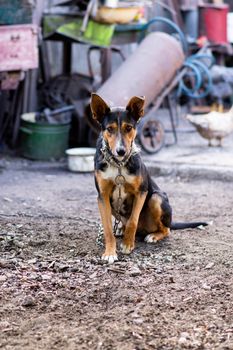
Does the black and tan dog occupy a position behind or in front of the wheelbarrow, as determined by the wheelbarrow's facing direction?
in front

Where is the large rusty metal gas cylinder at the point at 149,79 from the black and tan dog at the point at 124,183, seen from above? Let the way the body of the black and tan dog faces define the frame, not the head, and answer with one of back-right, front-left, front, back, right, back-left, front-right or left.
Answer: back-right

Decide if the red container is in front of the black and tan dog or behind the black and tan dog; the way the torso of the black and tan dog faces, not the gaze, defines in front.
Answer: behind

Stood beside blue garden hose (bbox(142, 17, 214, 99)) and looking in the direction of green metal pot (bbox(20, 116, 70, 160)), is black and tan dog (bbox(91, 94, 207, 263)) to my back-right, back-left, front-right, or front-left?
front-left

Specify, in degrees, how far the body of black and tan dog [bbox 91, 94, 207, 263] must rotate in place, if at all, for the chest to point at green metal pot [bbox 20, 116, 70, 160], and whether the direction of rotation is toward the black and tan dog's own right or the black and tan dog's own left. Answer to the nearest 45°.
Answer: approximately 135° to the black and tan dog's own right

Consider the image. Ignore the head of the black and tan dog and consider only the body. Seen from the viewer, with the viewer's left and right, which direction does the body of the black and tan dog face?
facing the viewer and to the left of the viewer
